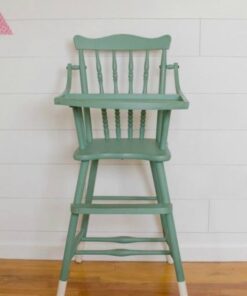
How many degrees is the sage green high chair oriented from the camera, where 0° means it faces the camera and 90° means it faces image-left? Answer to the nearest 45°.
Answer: approximately 0°
